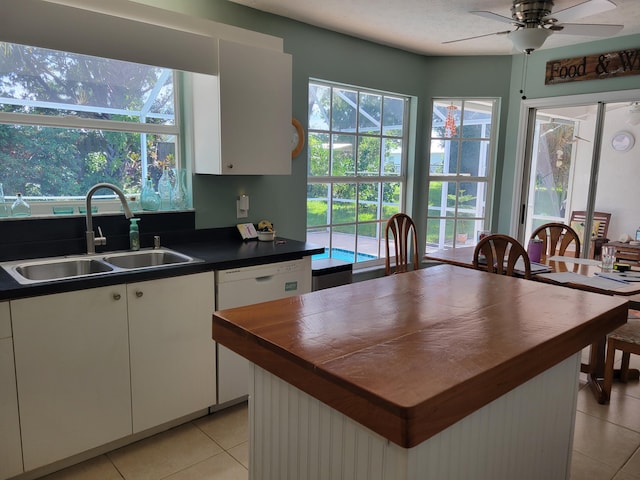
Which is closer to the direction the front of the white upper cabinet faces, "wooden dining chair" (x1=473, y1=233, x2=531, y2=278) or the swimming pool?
the wooden dining chair

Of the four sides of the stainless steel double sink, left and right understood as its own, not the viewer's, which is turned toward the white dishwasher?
left

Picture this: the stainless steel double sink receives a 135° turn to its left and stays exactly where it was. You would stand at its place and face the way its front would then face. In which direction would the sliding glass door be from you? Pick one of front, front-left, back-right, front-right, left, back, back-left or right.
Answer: front-right

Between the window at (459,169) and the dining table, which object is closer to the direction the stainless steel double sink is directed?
the dining table
